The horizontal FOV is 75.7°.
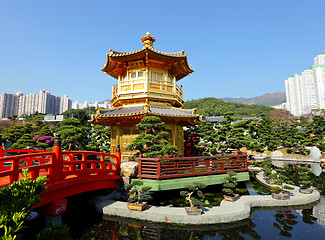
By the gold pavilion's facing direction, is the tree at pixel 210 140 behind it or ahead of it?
behind

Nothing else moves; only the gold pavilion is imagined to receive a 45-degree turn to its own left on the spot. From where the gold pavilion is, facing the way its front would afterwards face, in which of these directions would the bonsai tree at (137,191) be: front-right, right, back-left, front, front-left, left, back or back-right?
front

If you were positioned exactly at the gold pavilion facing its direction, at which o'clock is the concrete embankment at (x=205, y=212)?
The concrete embankment is roughly at 10 o'clock from the gold pavilion.

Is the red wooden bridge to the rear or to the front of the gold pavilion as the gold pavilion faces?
to the front

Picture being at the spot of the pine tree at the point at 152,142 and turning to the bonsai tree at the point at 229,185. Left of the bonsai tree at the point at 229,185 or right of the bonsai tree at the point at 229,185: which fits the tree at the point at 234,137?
left

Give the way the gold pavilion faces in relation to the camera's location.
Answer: facing the viewer and to the left of the viewer

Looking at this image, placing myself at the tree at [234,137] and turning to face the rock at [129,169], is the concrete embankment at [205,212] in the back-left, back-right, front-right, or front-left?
front-left

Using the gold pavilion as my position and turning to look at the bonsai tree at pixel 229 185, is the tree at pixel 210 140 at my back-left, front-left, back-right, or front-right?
front-left

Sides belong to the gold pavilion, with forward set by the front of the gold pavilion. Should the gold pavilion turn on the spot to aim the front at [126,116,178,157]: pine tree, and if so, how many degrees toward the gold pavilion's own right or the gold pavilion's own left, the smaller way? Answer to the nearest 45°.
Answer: approximately 45° to the gold pavilion's own left

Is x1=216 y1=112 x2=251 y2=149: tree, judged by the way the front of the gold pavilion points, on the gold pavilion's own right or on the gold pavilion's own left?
on the gold pavilion's own left

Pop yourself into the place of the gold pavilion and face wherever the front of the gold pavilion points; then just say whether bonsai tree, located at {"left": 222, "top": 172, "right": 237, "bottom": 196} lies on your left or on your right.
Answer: on your left

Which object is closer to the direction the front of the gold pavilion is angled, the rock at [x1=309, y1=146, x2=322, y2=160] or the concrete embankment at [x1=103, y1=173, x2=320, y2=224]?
the concrete embankment

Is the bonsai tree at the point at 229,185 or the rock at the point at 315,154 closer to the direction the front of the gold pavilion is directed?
the bonsai tree
